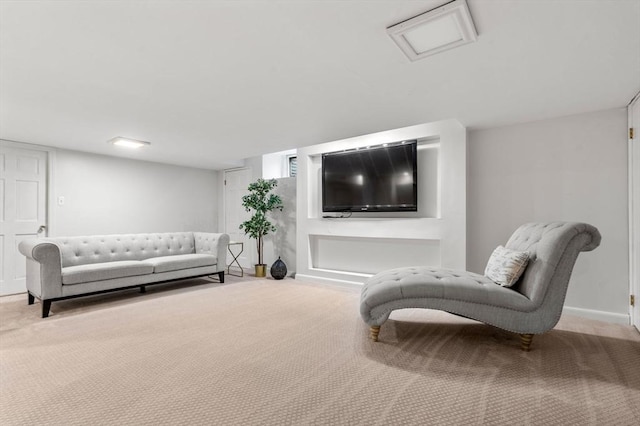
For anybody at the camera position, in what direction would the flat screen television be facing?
facing the viewer and to the left of the viewer

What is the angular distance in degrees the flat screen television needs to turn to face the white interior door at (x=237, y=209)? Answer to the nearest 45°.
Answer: approximately 90° to its right

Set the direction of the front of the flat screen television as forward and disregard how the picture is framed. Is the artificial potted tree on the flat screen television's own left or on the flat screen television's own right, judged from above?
on the flat screen television's own right

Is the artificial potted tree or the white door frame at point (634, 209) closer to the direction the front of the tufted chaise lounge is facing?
the artificial potted tree

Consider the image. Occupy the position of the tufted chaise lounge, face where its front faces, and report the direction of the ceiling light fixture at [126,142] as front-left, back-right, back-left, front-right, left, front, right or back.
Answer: front

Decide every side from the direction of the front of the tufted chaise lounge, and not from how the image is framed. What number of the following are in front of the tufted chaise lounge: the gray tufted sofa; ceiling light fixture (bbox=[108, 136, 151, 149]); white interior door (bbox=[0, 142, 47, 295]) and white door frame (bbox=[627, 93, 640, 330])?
3

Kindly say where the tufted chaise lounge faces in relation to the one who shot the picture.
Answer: facing to the left of the viewer

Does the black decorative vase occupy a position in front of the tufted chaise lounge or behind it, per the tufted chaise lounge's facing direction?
in front

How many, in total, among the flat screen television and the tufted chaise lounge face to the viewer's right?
0

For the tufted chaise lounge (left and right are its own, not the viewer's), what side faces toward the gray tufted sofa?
front

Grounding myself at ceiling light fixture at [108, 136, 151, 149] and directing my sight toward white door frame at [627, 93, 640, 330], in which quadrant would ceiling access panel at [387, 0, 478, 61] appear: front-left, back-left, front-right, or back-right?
front-right

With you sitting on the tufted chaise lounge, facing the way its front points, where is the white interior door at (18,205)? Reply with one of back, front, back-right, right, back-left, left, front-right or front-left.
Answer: front

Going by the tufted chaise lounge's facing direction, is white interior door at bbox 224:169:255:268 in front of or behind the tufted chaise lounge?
in front

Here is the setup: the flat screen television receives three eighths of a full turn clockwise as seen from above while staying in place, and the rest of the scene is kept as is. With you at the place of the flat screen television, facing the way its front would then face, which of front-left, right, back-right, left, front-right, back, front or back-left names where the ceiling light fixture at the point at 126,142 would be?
left

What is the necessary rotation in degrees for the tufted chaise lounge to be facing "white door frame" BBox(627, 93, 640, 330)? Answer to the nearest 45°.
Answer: approximately 135° to its right
